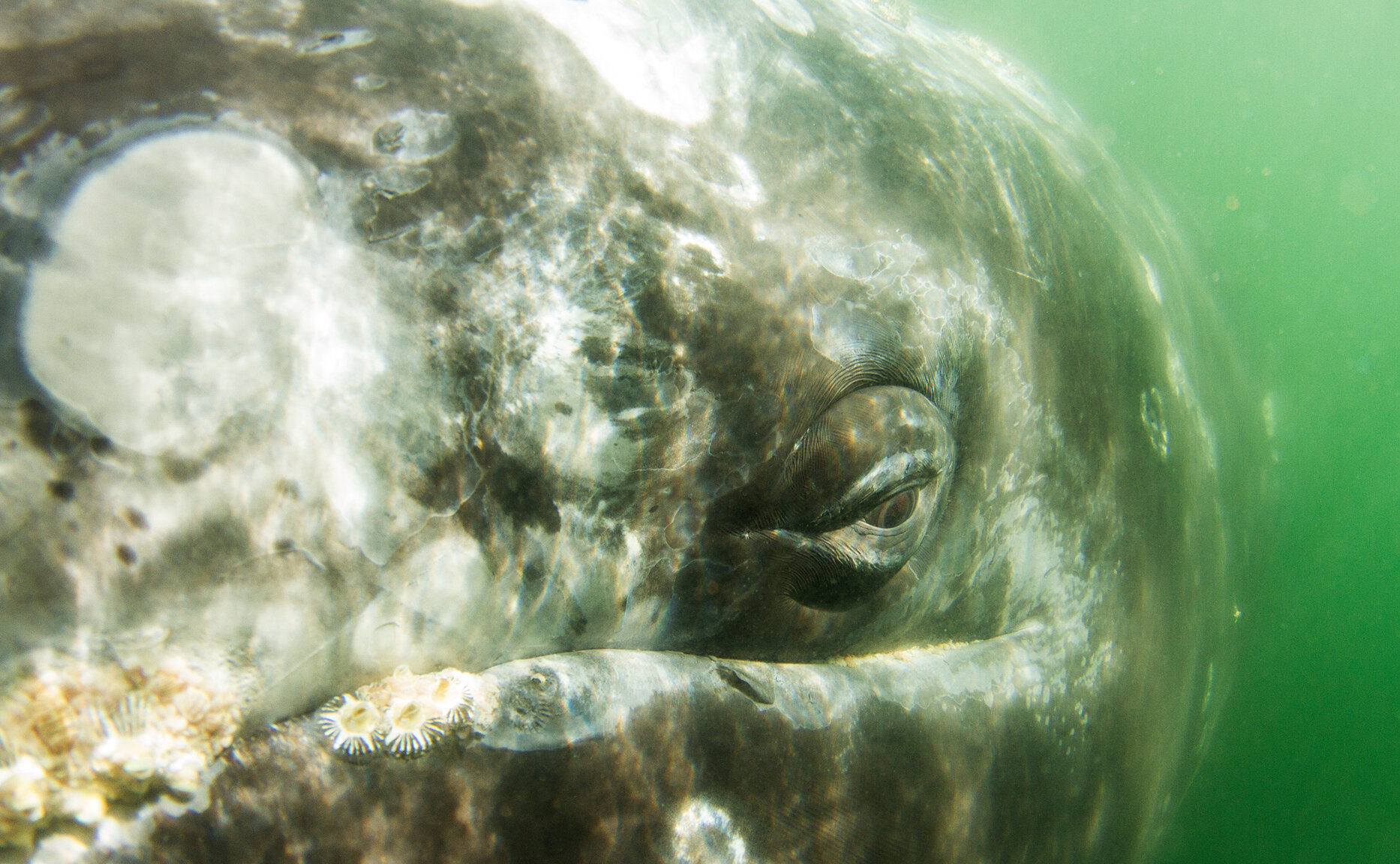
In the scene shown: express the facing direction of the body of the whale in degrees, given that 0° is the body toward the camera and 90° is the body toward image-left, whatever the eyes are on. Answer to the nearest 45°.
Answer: approximately 45°
